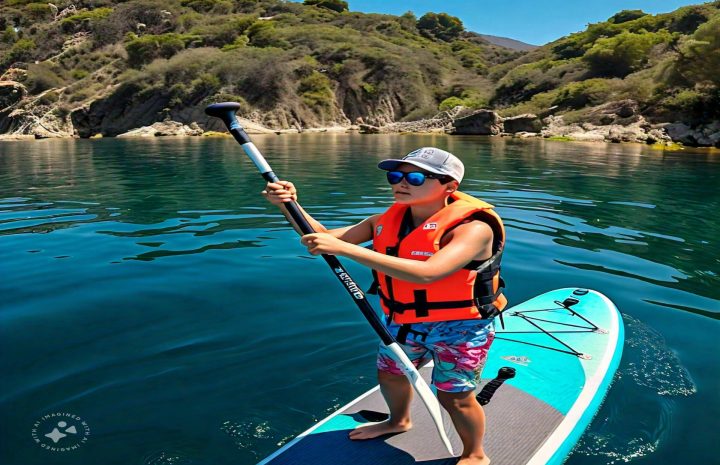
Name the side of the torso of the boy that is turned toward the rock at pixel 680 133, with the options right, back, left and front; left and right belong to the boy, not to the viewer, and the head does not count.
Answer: back

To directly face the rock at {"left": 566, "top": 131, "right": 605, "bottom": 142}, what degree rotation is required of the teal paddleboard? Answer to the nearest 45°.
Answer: approximately 45° to its left

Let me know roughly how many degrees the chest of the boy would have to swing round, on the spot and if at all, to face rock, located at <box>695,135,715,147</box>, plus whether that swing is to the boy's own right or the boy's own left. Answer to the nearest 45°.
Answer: approximately 180°

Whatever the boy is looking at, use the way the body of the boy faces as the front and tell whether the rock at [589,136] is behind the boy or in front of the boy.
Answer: behind

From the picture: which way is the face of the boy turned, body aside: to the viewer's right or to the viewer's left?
to the viewer's left

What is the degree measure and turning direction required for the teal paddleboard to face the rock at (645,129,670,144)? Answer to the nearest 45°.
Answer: approximately 45° to its left

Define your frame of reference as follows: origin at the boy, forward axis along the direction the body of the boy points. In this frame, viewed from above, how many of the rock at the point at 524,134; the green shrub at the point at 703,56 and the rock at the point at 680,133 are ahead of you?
0

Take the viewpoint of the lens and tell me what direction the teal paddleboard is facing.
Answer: facing away from the viewer and to the right of the viewer

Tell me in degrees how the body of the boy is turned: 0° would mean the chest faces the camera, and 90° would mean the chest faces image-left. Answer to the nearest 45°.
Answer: approximately 45°

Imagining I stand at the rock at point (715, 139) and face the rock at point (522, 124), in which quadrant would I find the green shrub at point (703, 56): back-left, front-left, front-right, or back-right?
front-right

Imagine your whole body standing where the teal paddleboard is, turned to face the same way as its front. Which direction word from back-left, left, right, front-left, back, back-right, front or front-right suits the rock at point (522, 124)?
front-left
